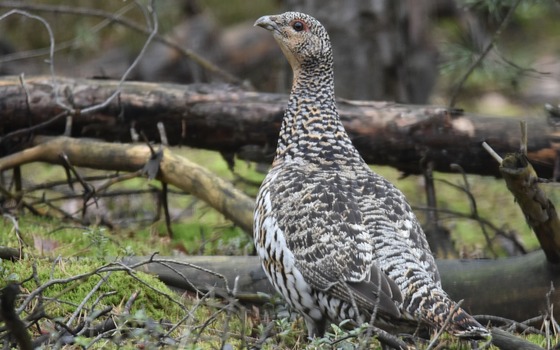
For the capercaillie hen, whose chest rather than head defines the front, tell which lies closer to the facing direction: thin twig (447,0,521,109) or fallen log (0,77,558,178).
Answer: the fallen log

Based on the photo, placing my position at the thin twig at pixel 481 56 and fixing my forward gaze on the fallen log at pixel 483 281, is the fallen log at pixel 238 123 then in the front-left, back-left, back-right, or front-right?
front-right

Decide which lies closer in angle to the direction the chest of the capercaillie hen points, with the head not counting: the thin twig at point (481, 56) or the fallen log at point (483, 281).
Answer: the thin twig

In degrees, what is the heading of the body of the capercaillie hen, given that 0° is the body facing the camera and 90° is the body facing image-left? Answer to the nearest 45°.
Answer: approximately 135°

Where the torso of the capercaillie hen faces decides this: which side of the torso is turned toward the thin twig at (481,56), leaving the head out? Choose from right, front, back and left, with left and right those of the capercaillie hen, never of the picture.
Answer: right

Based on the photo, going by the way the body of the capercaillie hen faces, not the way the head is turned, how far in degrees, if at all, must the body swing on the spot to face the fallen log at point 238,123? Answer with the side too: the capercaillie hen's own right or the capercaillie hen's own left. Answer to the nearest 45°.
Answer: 0° — it already faces it
